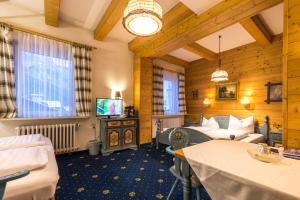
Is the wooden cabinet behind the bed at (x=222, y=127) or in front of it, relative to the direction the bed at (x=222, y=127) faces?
in front

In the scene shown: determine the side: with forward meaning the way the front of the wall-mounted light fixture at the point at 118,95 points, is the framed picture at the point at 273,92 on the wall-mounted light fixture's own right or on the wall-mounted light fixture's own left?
on the wall-mounted light fixture's own left

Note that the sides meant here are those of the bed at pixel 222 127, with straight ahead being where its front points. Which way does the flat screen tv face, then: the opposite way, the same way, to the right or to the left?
to the left

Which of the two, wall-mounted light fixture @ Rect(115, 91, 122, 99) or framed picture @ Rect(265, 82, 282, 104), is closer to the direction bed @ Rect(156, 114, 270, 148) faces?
the wall-mounted light fixture

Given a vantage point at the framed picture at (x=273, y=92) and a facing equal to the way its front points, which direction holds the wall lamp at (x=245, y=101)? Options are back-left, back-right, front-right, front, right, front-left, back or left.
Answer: right

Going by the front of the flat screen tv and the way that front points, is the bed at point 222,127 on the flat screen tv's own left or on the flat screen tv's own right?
on the flat screen tv's own left

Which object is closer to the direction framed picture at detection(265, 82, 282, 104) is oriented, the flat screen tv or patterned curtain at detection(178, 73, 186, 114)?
the flat screen tv

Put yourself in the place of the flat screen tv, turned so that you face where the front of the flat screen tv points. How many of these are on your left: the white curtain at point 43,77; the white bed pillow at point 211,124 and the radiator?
1

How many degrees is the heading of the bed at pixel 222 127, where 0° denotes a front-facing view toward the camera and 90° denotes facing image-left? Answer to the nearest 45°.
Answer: approximately 45°

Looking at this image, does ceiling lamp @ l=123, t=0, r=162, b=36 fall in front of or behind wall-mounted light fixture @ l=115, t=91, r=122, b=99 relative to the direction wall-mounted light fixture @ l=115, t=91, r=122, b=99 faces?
in front

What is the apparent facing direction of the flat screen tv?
toward the camera

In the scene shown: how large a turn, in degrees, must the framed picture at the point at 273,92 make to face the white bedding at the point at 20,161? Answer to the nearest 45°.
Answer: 0° — it already faces it
